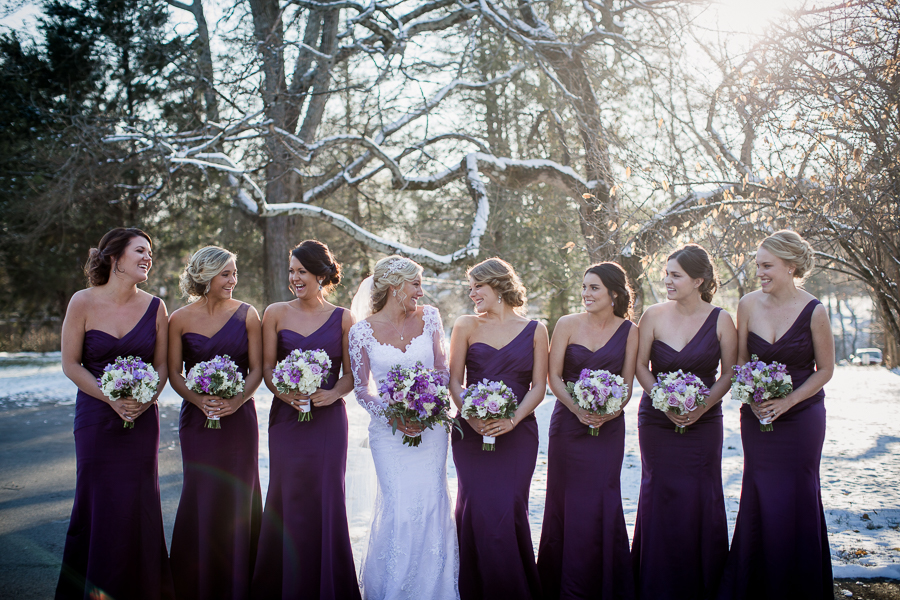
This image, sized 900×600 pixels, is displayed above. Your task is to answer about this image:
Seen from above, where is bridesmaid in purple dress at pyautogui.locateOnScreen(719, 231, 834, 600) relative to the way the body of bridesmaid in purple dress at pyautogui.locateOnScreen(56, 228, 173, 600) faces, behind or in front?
in front

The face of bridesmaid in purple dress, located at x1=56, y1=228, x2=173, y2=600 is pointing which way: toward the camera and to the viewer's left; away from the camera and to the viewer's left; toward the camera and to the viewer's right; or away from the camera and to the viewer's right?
toward the camera and to the viewer's right

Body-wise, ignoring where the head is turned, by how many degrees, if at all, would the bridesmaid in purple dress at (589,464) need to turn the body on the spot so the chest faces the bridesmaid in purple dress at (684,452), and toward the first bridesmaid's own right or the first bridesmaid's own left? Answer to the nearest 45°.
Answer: approximately 90° to the first bridesmaid's own left

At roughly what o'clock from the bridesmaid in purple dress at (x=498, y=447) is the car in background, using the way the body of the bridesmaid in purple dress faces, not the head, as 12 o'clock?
The car in background is roughly at 7 o'clock from the bridesmaid in purple dress.

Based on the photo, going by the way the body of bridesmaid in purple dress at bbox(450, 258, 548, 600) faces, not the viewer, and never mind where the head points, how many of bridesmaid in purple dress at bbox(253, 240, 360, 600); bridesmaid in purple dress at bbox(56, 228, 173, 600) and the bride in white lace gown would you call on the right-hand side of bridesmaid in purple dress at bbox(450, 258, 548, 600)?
3

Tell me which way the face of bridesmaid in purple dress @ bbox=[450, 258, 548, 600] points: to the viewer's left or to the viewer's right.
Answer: to the viewer's left

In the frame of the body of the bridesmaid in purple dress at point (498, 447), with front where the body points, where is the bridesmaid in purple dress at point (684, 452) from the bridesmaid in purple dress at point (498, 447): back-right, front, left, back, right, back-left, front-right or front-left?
left

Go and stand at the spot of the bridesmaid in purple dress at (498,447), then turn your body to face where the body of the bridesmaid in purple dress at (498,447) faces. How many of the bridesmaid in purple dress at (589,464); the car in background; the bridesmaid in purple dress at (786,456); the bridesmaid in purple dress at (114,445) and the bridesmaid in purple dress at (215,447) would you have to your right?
2

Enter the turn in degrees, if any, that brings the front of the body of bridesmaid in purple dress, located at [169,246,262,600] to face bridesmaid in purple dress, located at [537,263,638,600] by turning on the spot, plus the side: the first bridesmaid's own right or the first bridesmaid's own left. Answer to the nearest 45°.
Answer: approximately 90° to the first bridesmaid's own left

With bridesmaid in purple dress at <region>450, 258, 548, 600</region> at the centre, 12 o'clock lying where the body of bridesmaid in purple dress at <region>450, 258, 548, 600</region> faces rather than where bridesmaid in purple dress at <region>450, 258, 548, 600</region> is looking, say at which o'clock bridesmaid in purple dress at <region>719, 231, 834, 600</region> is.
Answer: bridesmaid in purple dress at <region>719, 231, 834, 600</region> is roughly at 9 o'clock from bridesmaid in purple dress at <region>450, 258, 548, 600</region>.

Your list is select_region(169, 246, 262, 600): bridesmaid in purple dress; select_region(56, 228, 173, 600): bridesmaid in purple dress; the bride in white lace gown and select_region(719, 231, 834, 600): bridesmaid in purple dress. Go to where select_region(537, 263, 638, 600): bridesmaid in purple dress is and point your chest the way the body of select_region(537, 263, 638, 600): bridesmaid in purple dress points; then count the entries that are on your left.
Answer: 1
